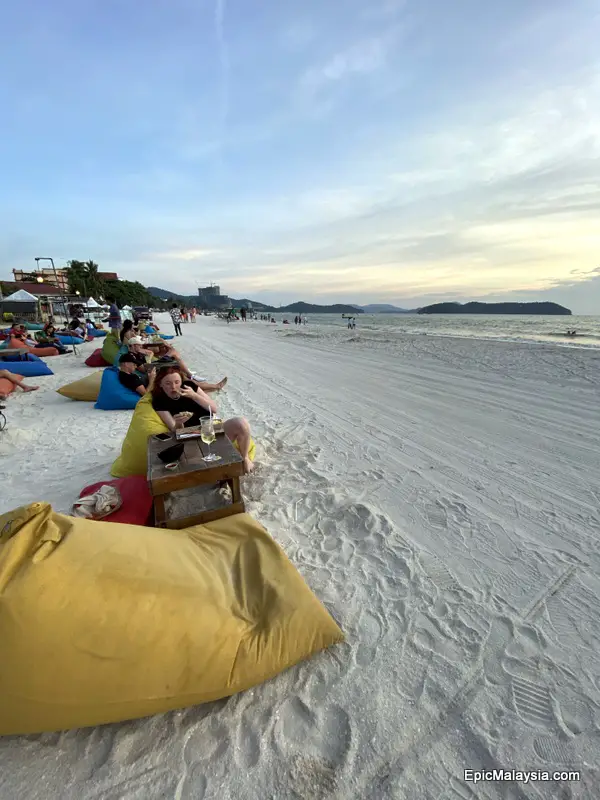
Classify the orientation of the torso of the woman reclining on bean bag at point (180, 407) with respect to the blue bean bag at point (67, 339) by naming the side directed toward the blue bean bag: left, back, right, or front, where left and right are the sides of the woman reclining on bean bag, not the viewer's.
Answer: back

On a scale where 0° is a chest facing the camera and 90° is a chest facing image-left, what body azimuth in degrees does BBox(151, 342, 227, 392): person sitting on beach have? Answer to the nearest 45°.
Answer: approximately 270°

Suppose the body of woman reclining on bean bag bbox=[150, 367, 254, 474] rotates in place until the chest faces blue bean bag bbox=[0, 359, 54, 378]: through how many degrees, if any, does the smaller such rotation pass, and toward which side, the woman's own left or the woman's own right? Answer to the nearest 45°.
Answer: approximately 180°

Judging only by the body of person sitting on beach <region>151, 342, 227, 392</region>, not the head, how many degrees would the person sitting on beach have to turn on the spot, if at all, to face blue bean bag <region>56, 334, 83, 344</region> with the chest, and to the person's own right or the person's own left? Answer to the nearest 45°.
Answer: approximately 135° to the person's own left

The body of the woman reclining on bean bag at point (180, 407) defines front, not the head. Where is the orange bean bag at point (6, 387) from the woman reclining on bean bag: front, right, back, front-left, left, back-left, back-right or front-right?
back

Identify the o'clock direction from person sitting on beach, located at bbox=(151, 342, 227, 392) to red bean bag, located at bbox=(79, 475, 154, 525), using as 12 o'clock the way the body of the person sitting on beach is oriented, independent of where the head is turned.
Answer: The red bean bag is roughly at 3 o'clock from the person sitting on beach.

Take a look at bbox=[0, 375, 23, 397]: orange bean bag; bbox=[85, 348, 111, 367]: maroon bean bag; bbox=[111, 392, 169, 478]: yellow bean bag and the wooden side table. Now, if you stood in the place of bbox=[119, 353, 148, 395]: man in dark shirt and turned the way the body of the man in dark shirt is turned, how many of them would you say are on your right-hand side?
2

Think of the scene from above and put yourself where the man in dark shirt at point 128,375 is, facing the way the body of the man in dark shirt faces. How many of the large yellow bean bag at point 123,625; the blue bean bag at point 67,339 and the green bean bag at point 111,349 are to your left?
2

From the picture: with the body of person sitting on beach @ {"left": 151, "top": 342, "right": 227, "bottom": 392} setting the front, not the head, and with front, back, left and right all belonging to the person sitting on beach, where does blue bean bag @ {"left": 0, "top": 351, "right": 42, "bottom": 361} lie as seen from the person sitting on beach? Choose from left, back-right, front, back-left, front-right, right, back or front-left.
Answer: back-left

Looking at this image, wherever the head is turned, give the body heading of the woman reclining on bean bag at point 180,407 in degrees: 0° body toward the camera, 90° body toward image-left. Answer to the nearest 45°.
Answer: approximately 315°
